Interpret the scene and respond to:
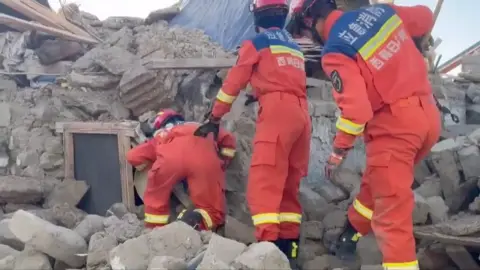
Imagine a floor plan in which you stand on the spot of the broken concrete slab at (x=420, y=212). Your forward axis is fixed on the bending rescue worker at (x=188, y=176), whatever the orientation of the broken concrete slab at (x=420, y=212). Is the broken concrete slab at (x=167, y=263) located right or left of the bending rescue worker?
left

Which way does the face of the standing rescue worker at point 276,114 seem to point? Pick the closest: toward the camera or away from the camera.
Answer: away from the camera

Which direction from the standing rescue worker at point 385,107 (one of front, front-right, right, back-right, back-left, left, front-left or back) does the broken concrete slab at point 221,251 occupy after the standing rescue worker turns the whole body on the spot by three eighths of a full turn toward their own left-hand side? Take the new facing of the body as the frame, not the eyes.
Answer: front-right

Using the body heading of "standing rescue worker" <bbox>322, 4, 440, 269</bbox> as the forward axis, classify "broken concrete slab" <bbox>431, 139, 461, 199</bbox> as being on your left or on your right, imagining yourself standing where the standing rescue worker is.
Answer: on your right

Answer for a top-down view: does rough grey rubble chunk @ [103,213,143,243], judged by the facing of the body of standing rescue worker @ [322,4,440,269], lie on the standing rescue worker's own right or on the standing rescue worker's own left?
on the standing rescue worker's own left

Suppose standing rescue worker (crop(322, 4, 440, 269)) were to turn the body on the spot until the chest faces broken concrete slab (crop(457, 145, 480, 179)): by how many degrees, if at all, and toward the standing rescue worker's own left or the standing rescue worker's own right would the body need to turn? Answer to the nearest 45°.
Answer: approximately 90° to the standing rescue worker's own right

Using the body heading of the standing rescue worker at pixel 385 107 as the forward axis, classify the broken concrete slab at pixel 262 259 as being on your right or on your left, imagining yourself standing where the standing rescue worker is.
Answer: on your left

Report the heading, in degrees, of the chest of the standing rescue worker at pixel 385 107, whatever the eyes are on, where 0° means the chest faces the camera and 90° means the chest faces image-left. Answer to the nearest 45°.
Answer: approximately 135°

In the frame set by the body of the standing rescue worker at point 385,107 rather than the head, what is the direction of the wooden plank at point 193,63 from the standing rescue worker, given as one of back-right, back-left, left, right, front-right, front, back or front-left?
front

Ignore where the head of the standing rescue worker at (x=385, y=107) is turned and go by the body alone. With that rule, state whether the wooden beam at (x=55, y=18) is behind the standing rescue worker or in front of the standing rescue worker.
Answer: in front
